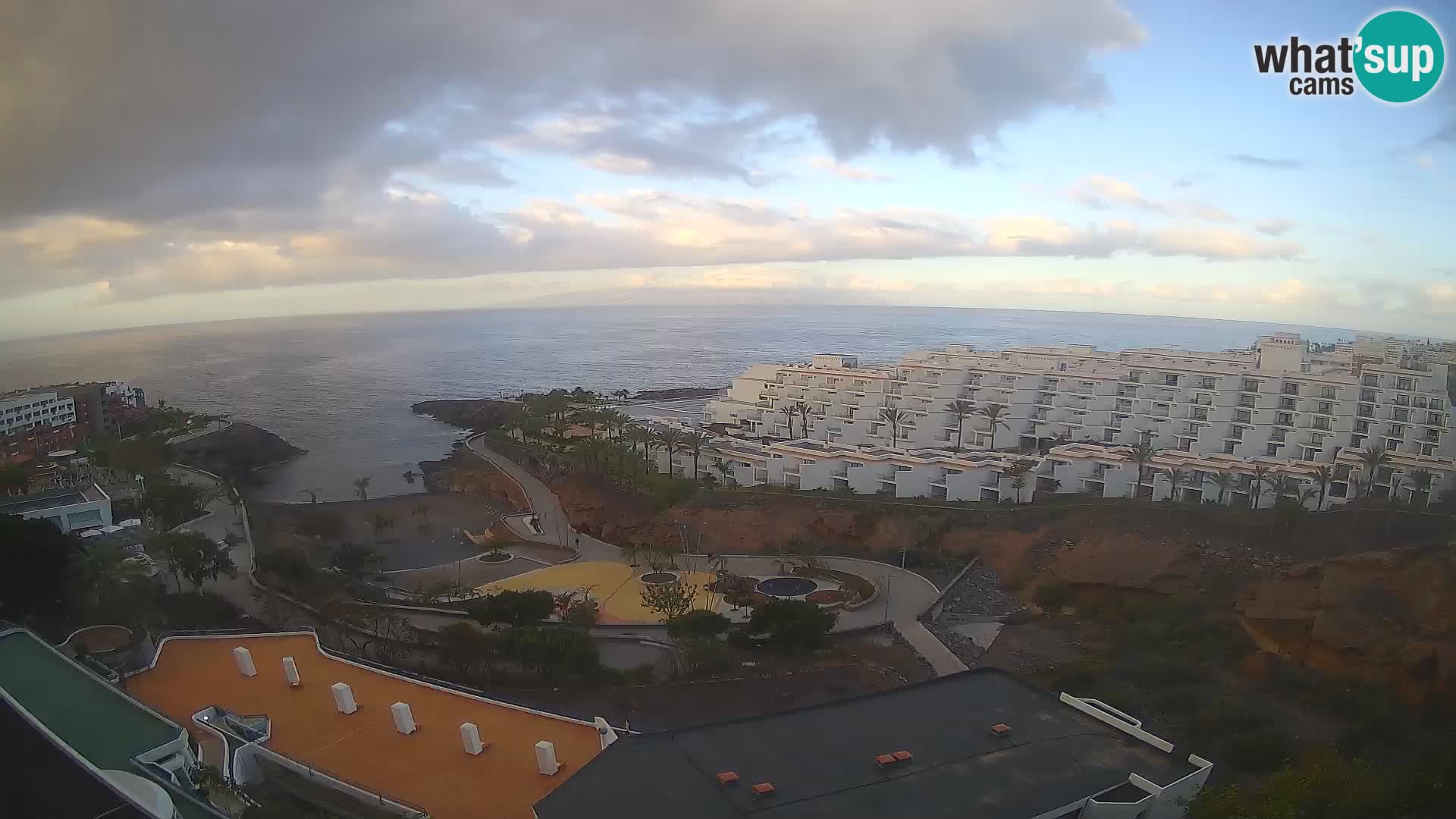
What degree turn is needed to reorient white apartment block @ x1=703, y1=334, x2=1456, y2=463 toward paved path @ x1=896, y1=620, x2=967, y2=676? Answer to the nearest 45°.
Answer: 0° — it already faces it

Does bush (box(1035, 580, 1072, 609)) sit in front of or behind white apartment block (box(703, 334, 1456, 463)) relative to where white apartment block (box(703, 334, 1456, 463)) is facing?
in front

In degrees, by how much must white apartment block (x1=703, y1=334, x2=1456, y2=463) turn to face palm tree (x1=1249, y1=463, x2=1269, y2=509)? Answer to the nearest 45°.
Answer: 0° — it already faces it

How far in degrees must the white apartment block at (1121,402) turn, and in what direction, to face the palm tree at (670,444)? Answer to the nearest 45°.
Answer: approximately 45° to its right

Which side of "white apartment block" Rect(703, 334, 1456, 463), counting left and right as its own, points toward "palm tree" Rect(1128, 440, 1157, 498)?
front

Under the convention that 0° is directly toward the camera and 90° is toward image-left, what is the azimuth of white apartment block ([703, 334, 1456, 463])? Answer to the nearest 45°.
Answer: approximately 0°

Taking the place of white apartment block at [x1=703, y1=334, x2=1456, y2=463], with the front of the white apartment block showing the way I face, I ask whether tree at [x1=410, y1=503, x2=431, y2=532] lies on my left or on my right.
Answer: on my right

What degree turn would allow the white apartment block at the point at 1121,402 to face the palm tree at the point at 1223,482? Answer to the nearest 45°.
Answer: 0° — it already faces it

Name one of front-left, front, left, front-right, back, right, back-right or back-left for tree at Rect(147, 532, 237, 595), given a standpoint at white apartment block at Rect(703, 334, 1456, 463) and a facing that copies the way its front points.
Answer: front-right

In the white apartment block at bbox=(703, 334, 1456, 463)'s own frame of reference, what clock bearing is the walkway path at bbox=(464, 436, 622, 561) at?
The walkway path is roughly at 2 o'clock from the white apartment block.

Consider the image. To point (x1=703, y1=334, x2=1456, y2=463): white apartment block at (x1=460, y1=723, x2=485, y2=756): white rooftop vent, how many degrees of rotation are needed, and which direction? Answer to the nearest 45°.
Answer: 0° — it already faces it

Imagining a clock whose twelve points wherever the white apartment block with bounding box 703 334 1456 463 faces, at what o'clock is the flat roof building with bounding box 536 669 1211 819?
The flat roof building is roughly at 12 o'clock from the white apartment block.

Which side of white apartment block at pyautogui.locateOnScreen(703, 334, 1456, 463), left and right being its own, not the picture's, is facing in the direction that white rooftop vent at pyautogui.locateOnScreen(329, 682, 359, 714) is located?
front
